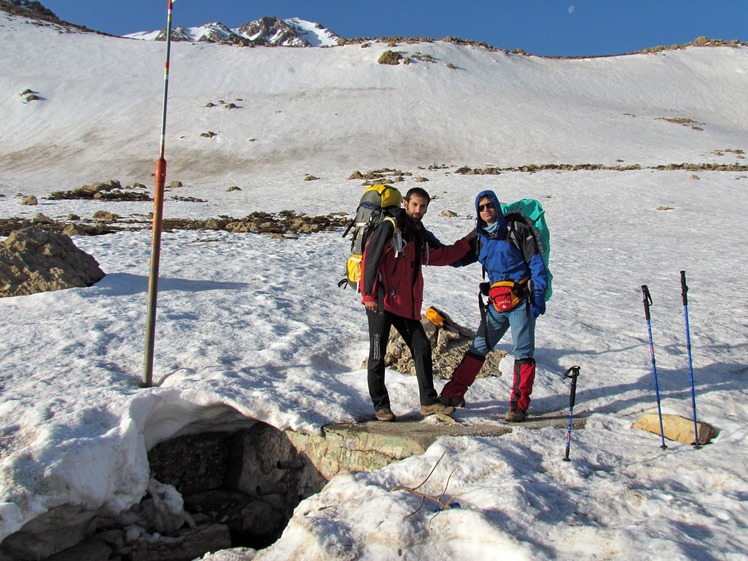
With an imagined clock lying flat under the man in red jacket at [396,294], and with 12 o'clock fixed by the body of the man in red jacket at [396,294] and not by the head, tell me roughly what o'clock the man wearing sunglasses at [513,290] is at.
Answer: the man wearing sunglasses at [513,290] is roughly at 10 o'clock from the man in red jacket at [396,294].

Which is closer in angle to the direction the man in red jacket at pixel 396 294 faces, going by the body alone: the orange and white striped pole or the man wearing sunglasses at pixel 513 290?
the man wearing sunglasses

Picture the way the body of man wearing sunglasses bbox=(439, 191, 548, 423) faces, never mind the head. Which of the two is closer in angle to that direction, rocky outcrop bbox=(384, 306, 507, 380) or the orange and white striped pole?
the orange and white striped pole

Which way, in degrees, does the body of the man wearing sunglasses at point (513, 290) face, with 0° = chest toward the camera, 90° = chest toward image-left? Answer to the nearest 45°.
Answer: approximately 45°

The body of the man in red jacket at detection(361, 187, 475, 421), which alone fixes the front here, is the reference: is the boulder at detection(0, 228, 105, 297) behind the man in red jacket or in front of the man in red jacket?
behind

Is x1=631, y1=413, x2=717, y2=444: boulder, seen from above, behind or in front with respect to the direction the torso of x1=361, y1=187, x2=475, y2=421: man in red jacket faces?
in front

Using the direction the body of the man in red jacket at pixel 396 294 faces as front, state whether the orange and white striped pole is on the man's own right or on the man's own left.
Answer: on the man's own right

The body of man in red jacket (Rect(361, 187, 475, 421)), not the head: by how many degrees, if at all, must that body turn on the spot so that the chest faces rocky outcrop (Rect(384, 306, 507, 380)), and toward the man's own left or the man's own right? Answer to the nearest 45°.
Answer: approximately 135° to the man's own left

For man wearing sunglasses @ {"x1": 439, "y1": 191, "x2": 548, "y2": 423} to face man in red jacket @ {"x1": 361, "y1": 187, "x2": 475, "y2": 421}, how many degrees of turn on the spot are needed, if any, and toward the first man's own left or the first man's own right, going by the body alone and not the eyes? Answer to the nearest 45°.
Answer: approximately 45° to the first man's own right
